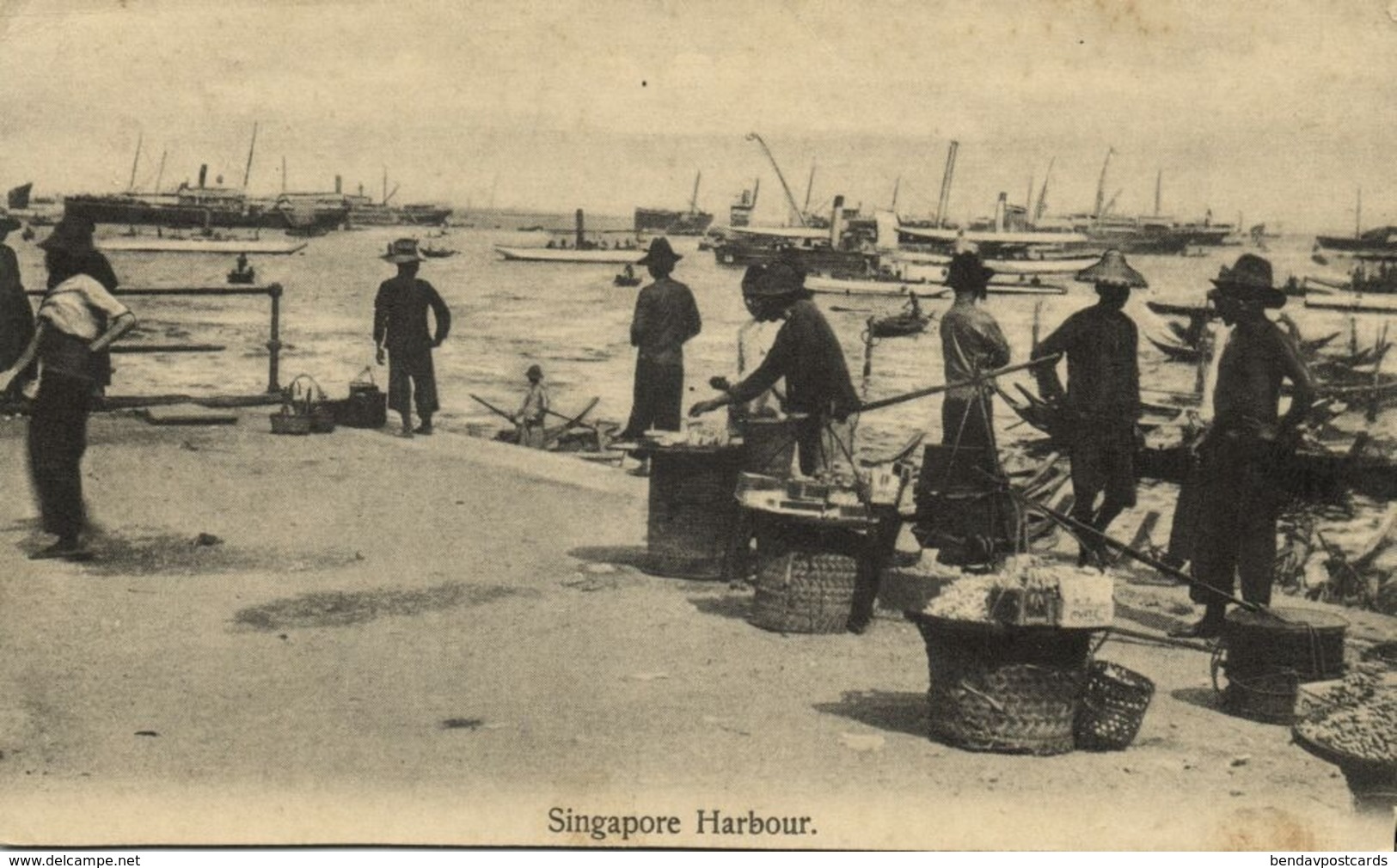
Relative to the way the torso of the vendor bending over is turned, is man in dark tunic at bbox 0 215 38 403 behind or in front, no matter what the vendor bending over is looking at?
in front

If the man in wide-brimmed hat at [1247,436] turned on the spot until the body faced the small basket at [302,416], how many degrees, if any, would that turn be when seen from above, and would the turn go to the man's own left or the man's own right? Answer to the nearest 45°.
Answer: approximately 45° to the man's own right

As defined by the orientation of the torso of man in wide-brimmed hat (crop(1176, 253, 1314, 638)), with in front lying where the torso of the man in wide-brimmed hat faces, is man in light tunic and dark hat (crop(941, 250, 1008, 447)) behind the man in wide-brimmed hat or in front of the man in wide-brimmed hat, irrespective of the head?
in front

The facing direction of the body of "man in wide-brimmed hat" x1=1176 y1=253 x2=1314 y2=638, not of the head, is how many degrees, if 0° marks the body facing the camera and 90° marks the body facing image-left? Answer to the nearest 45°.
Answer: approximately 45°

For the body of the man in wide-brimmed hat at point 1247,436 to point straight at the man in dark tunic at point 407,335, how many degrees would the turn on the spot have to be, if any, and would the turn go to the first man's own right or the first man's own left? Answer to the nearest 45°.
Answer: approximately 90° to the first man's own right

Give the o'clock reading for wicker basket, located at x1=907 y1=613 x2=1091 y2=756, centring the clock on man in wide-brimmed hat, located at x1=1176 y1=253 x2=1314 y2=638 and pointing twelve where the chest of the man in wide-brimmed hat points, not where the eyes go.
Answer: The wicker basket is roughly at 11 o'clock from the man in wide-brimmed hat.

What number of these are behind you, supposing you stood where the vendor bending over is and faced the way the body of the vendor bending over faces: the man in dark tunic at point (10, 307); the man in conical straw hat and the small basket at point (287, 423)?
1

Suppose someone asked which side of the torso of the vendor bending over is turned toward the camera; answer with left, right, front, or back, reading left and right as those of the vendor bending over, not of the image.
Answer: left

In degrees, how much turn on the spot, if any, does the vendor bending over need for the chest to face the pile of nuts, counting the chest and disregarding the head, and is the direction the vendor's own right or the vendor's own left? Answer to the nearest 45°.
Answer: approximately 135° to the vendor's own left
